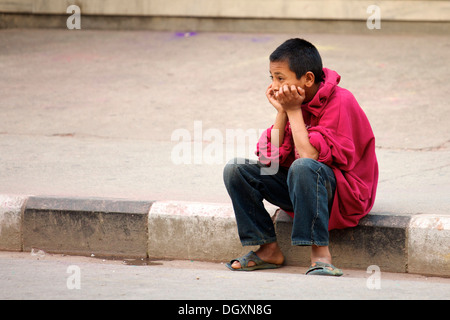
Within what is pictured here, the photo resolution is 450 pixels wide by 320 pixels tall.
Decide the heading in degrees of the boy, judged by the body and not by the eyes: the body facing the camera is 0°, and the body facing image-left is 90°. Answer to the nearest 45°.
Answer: approximately 45°
